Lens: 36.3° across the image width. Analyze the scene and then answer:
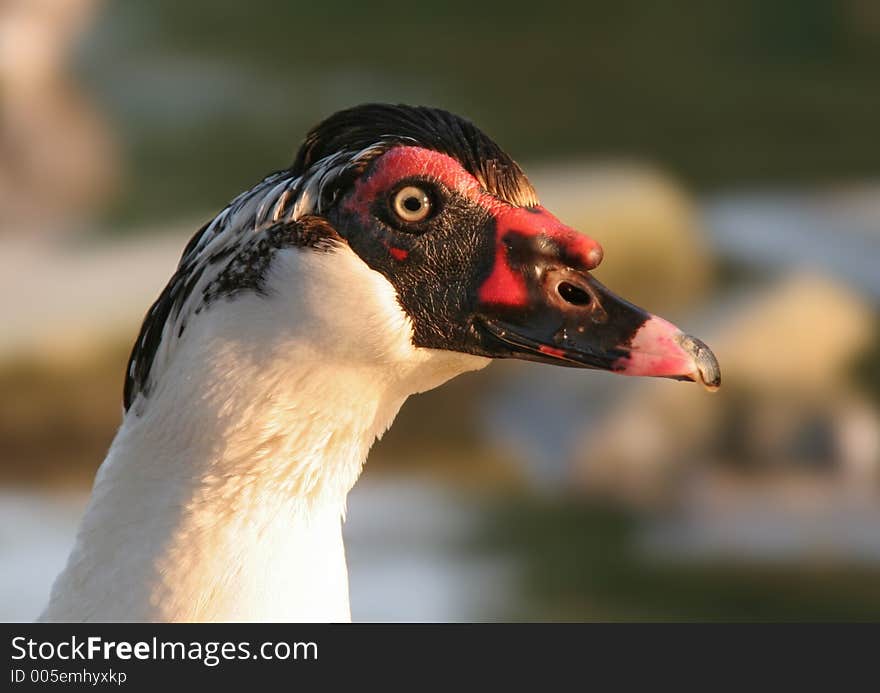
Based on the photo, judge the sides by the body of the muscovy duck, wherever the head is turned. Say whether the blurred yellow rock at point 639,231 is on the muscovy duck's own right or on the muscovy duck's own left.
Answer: on the muscovy duck's own left

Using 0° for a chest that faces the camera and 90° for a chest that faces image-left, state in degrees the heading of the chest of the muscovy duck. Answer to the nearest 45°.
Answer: approximately 270°

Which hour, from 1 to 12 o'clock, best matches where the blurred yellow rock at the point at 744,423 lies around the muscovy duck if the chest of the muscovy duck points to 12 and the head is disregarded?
The blurred yellow rock is roughly at 10 o'clock from the muscovy duck.
